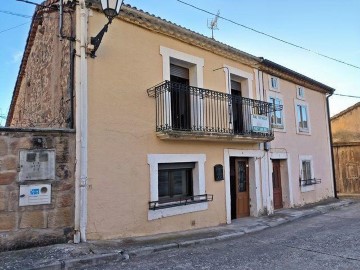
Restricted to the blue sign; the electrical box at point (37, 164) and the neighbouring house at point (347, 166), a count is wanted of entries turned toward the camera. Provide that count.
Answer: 3

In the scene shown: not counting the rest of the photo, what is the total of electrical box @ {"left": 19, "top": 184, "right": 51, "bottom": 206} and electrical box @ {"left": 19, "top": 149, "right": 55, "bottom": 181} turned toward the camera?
2

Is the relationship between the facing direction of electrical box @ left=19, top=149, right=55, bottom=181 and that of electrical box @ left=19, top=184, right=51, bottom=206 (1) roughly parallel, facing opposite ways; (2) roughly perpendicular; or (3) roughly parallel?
roughly parallel

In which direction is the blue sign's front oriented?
toward the camera

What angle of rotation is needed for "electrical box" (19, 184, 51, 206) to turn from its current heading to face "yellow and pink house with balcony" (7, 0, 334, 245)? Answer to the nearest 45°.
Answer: approximately 90° to its left

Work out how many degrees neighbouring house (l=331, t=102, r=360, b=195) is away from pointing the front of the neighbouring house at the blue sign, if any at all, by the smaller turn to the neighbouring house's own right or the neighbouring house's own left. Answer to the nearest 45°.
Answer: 0° — it already faces it

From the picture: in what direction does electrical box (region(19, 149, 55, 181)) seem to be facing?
toward the camera

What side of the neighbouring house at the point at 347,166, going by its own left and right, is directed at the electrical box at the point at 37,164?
front

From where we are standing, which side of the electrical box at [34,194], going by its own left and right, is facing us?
front

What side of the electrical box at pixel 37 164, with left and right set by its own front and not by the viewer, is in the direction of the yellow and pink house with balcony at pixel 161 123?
left

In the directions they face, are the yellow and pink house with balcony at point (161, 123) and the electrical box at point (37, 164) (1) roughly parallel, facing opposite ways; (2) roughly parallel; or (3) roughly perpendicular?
roughly parallel

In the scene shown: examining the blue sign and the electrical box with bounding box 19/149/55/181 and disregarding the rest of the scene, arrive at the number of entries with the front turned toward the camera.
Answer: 2

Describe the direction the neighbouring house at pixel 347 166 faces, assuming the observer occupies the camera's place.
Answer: facing the viewer
